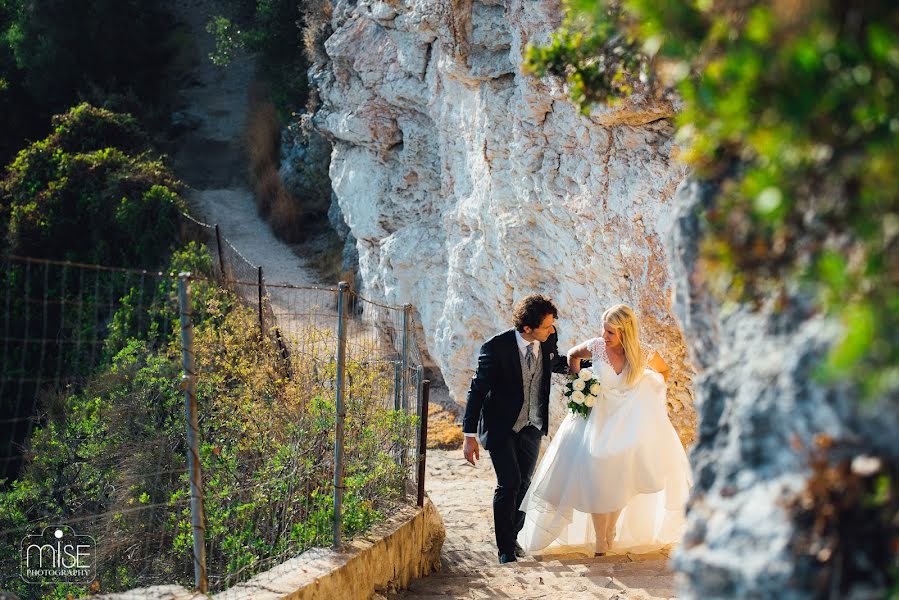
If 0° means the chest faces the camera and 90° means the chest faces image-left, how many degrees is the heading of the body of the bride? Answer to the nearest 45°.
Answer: approximately 0°

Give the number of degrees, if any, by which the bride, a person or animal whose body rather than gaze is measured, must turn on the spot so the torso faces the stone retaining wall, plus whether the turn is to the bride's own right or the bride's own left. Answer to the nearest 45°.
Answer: approximately 45° to the bride's own right

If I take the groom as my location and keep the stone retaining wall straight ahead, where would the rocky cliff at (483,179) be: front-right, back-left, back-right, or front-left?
back-right

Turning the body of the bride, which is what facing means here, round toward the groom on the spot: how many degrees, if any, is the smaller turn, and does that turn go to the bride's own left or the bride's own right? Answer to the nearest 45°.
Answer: approximately 90° to the bride's own right

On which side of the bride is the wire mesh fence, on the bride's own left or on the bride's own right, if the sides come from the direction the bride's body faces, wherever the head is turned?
on the bride's own right

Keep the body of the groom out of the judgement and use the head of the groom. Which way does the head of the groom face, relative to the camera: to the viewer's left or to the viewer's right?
to the viewer's right

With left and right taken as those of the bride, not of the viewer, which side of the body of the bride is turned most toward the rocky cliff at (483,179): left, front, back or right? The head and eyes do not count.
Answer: back

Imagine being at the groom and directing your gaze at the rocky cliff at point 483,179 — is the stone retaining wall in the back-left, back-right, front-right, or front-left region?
back-left

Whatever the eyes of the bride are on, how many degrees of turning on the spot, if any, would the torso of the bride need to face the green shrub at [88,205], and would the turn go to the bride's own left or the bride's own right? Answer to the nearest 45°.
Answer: approximately 135° to the bride's own right

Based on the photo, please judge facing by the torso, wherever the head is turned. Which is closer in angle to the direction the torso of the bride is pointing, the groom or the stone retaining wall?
the stone retaining wall
